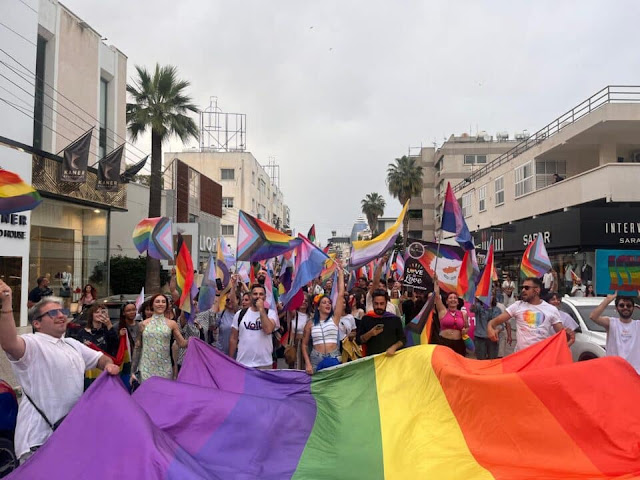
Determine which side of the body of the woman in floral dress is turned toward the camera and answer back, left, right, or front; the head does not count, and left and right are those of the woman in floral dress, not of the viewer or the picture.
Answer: front

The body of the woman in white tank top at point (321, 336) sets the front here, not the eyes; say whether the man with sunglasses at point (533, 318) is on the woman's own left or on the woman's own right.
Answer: on the woman's own left

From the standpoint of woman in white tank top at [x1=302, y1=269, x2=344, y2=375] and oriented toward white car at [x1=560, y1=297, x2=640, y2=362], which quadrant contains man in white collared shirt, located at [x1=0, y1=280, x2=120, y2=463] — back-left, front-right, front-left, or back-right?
back-right

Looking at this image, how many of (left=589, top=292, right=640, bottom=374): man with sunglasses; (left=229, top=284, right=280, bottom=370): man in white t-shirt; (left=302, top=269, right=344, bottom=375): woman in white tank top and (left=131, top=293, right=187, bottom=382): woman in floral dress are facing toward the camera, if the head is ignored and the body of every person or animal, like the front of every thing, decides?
4

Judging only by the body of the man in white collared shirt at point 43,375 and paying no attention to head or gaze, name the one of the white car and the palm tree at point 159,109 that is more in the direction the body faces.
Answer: the white car

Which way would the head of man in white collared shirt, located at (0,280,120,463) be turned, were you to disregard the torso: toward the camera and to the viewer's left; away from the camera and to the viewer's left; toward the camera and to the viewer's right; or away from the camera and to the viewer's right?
toward the camera and to the viewer's right

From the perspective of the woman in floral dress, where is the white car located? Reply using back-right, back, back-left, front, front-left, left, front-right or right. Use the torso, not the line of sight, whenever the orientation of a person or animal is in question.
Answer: left

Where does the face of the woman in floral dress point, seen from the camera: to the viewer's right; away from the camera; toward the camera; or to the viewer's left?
toward the camera

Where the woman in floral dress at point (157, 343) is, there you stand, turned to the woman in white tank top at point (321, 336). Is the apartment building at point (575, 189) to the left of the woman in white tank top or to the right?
left

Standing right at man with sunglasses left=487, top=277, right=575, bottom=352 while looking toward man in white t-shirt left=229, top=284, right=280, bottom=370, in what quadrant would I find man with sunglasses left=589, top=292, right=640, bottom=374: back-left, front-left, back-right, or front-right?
back-left

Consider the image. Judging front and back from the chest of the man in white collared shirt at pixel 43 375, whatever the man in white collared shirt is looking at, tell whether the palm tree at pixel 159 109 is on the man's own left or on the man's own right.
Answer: on the man's own left

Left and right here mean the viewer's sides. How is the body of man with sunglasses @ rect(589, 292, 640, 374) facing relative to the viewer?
facing the viewer
